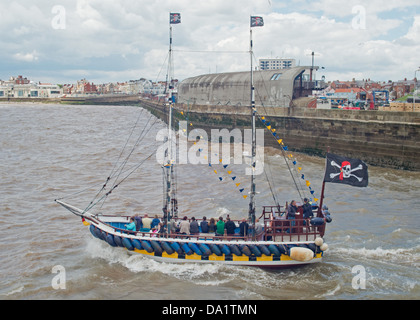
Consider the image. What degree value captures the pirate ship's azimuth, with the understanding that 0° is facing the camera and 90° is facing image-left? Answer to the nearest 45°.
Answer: approximately 90°
